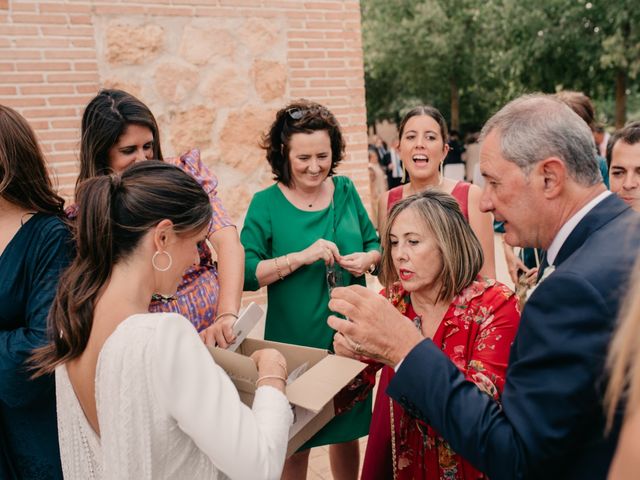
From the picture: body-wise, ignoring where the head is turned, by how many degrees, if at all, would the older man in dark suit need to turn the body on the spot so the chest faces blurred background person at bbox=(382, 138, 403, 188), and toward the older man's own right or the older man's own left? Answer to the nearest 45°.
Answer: approximately 90° to the older man's own right

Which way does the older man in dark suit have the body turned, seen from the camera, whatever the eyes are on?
to the viewer's left

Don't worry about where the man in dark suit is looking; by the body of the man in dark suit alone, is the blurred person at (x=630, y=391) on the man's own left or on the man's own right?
on the man's own left

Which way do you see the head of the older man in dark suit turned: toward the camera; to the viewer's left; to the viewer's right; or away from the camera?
to the viewer's left

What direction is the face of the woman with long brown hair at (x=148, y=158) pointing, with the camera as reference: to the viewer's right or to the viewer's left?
to the viewer's right

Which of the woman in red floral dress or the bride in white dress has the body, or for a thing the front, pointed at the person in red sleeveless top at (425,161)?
the bride in white dress

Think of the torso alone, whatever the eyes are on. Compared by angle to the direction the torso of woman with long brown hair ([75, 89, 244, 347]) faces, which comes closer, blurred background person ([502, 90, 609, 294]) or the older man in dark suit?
the older man in dark suit

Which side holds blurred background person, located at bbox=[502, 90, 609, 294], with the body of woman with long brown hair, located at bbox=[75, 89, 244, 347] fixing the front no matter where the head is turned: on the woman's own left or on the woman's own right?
on the woman's own left

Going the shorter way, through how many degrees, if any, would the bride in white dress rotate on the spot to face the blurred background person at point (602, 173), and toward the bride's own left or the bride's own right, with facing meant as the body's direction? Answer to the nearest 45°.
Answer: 0° — they already face them
